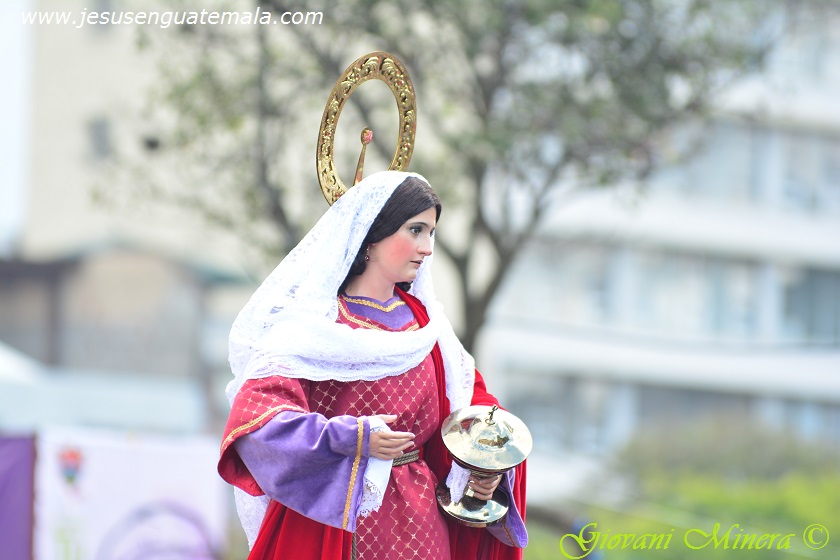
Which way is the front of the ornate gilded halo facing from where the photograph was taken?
facing the viewer and to the right of the viewer
